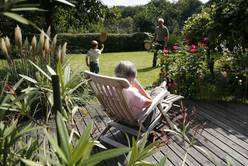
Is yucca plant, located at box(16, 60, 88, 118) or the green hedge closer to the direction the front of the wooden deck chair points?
the green hedge

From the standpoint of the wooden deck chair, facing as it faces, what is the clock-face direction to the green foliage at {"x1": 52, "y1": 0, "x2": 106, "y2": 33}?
The green foliage is roughly at 10 o'clock from the wooden deck chair.

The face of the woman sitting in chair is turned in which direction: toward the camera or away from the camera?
away from the camera

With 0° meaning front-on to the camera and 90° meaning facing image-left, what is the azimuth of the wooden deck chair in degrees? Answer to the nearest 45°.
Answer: approximately 225°
